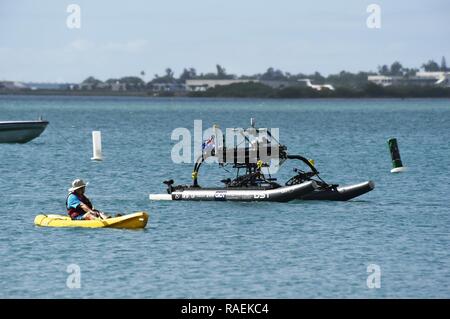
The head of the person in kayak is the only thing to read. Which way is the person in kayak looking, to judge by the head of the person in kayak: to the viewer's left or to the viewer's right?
to the viewer's right

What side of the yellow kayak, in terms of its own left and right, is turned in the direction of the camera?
right

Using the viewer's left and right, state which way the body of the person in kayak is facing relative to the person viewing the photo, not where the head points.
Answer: facing to the right of the viewer
